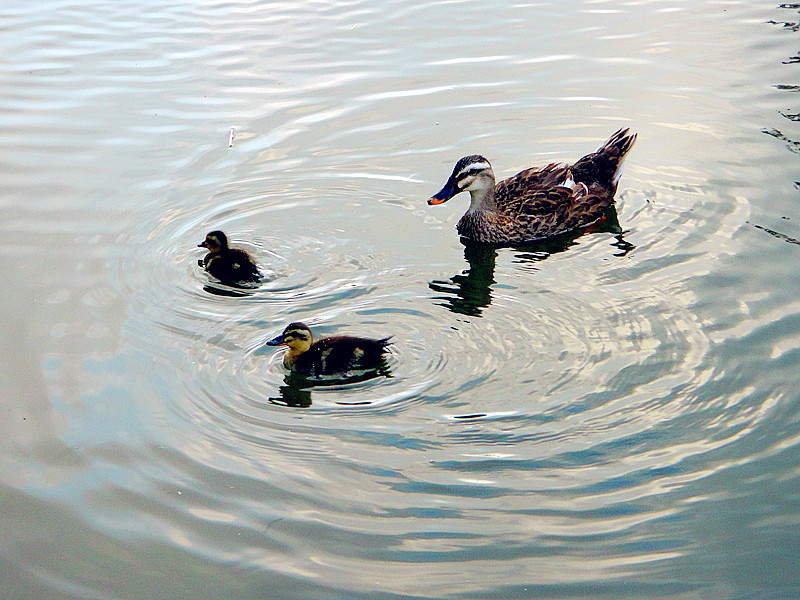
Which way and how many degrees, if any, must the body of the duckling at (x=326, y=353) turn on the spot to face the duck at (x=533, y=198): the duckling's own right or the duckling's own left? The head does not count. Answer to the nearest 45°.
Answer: approximately 135° to the duckling's own right

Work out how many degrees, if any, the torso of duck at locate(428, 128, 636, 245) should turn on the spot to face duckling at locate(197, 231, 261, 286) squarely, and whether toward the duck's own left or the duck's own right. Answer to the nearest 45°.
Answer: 0° — it already faces it

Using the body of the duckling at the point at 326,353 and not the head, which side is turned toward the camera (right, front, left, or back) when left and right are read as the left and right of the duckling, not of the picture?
left

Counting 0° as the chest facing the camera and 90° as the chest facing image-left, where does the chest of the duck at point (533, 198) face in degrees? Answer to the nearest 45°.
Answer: approximately 45°

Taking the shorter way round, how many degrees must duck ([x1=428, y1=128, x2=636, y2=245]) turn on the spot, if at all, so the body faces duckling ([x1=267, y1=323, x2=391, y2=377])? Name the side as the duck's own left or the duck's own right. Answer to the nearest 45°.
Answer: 0° — it already faces it
